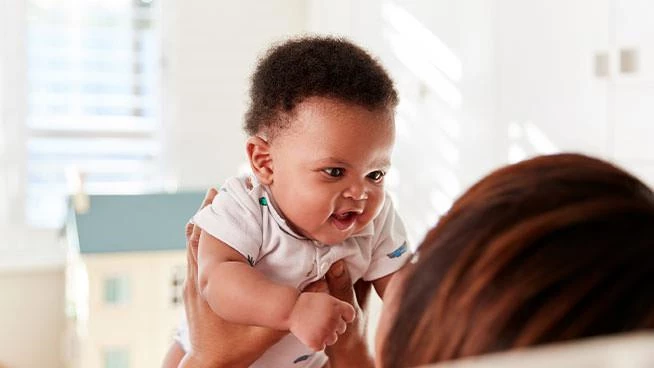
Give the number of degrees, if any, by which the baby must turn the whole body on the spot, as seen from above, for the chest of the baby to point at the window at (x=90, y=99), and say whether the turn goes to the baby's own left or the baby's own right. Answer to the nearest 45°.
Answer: approximately 135° to the baby's own left

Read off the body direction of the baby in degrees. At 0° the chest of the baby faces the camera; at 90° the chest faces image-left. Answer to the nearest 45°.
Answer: approximately 315°

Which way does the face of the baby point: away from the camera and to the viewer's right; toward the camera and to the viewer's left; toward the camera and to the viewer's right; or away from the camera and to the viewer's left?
toward the camera and to the viewer's right
